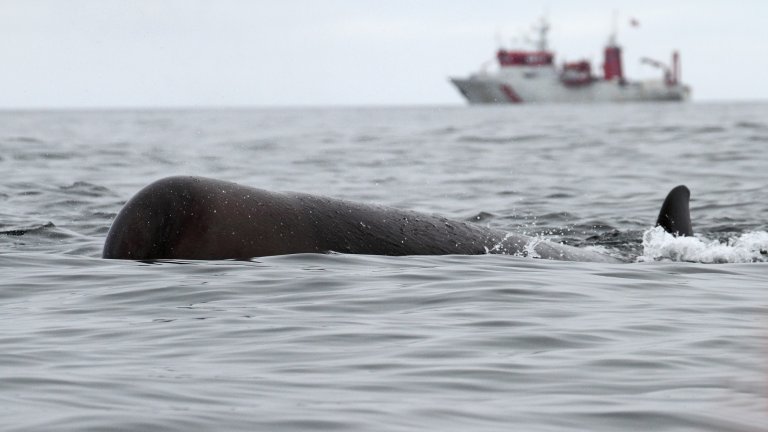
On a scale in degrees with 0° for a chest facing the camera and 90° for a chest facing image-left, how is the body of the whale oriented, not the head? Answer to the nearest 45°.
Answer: approximately 90°
